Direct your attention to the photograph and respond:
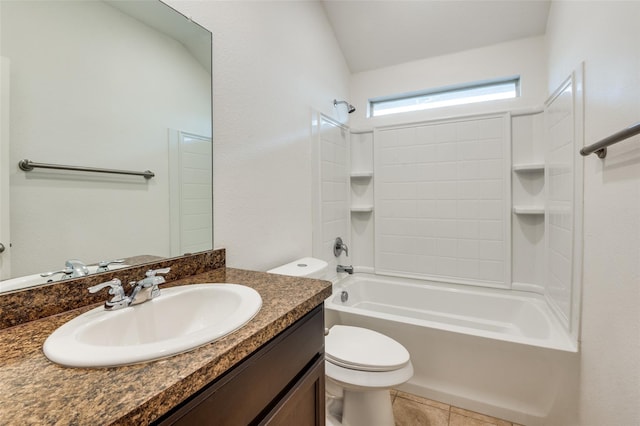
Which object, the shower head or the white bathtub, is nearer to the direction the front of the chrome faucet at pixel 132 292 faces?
the white bathtub

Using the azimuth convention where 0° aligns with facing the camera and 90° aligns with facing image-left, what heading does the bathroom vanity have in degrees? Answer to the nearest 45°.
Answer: approximately 315°

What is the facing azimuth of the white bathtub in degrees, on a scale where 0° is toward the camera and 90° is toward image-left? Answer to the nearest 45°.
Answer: approximately 0°

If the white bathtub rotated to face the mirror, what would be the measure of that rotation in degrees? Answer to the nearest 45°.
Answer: approximately 45° to its right

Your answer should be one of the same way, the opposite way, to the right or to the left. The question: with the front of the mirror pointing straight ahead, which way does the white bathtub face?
to the right

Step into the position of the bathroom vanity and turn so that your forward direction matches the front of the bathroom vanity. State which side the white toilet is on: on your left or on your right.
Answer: on your left

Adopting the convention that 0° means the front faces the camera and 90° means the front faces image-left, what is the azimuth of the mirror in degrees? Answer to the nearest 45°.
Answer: approximately 315°
